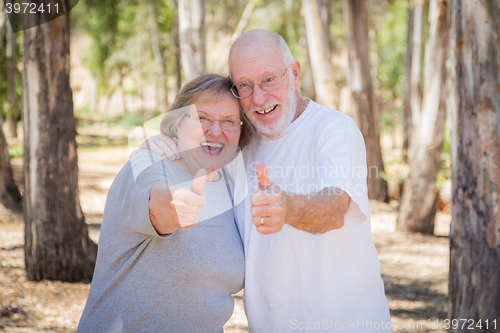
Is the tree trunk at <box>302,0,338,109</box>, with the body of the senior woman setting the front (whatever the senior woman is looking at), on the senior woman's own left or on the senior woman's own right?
on the senior woman's own left

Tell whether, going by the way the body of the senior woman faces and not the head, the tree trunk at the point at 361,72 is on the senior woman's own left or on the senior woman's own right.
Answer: on the senior woman's own left

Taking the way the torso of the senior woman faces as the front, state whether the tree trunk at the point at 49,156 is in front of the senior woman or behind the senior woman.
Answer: behind

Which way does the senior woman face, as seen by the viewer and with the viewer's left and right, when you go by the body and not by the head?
facing the viewer and to the right of the viewer

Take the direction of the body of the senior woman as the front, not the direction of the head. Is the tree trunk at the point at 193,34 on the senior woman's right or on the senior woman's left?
on the senior woman's left
